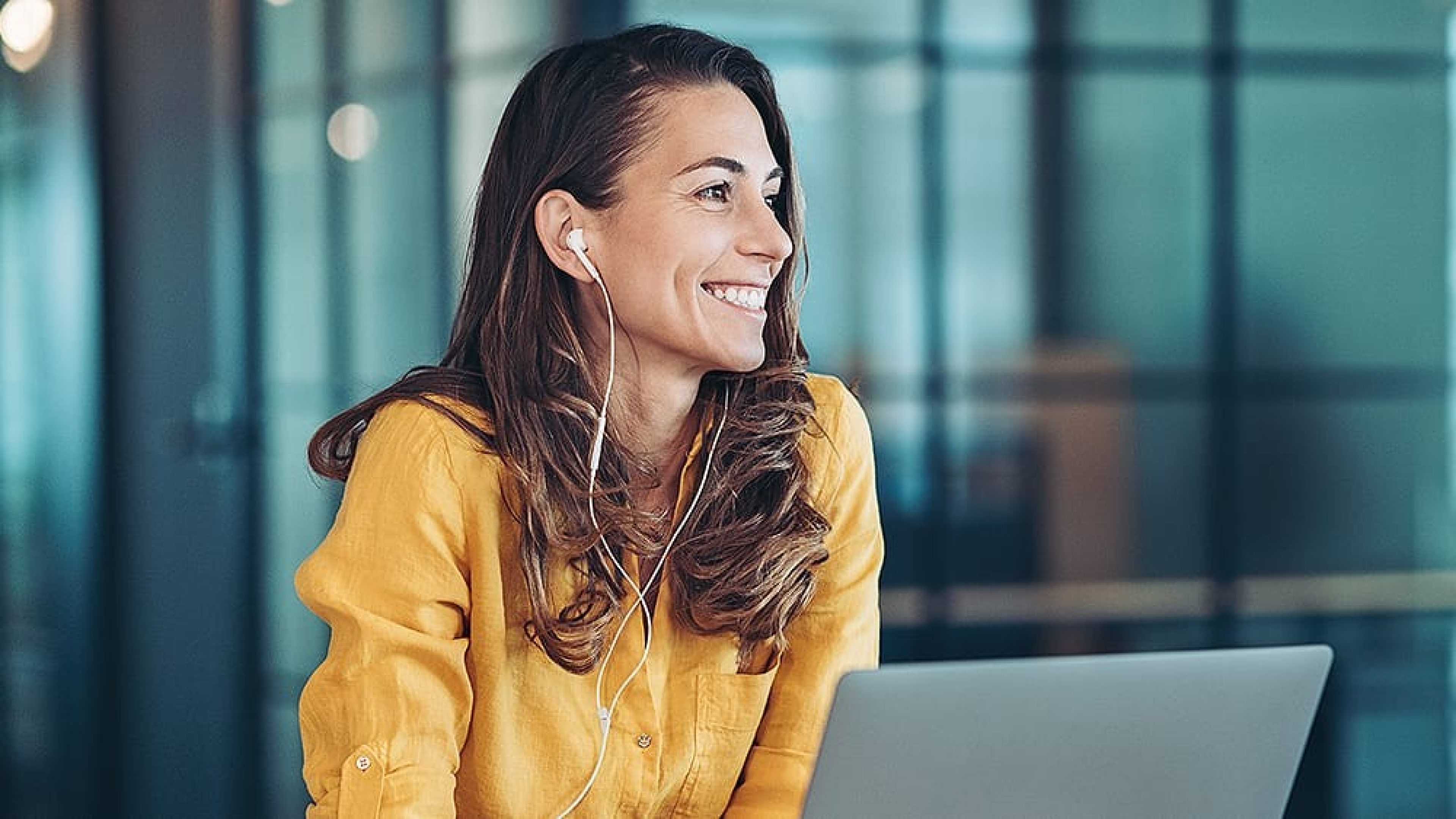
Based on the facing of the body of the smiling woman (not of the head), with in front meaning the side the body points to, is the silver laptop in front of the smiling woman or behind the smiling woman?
in front

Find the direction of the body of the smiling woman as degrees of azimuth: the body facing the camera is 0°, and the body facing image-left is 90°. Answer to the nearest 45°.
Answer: approximately 315°
